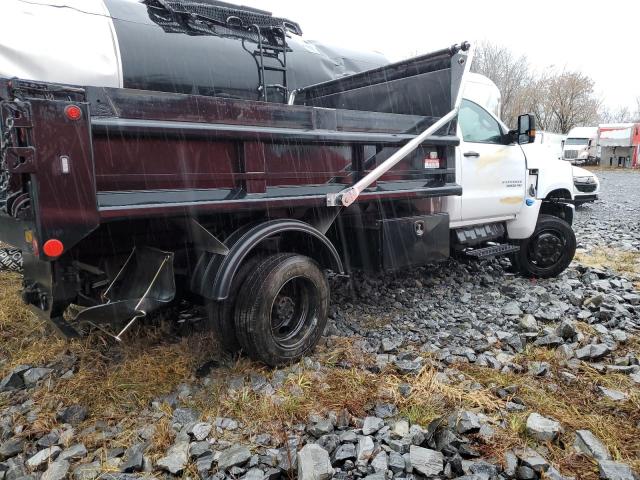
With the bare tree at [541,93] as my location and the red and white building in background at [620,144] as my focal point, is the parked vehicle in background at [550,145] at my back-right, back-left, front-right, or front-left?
front-right

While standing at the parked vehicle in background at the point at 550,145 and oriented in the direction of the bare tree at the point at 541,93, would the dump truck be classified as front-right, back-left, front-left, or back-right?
back-left

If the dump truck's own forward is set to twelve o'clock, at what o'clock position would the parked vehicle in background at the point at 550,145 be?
The parked vehicle in background is roughly at 12 o'clock from the dump truck.

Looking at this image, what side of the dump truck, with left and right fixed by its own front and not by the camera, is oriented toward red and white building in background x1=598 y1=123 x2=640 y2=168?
front

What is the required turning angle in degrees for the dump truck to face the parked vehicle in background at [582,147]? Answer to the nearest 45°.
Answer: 0° — it already faces it

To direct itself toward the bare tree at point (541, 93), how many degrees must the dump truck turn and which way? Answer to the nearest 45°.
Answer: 0° — it already faces it

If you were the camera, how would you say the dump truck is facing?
facing away from the viewer and to the right of the viewer
